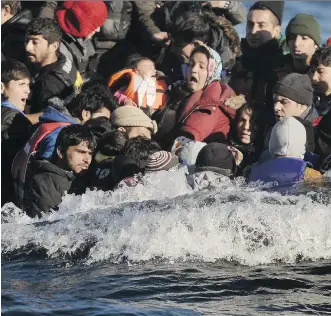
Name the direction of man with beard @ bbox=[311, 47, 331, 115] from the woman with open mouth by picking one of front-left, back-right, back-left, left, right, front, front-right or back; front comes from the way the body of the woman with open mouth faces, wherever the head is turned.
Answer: back-left

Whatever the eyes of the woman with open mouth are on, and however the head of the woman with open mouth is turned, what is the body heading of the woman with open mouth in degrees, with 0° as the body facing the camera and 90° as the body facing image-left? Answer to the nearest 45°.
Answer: approximately 45°

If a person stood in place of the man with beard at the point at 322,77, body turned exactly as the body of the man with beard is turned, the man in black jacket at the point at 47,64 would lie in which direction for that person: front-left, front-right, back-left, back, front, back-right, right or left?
front-right

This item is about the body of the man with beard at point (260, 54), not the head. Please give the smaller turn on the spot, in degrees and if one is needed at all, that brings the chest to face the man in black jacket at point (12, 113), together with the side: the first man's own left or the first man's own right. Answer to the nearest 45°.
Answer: approximately 45° to the first man's own right

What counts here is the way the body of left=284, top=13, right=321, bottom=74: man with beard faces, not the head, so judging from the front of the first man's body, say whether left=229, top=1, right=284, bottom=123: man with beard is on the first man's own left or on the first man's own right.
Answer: on the first man's own right

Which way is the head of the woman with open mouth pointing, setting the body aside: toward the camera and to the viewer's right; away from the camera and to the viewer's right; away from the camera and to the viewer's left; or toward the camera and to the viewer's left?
toward the camera and to the viewer's left

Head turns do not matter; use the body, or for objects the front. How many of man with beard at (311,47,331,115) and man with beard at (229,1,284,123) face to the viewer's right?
0

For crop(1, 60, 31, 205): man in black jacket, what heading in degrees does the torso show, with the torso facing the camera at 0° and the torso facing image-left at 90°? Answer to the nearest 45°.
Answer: approximately 270°

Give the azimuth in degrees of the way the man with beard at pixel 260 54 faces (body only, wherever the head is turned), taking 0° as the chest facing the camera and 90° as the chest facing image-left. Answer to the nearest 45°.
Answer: approximately 45°

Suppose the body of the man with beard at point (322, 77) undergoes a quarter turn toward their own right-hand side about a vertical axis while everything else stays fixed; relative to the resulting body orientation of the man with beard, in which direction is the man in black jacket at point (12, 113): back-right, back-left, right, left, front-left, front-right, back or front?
front-left
